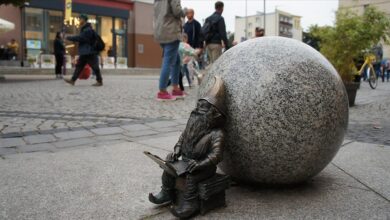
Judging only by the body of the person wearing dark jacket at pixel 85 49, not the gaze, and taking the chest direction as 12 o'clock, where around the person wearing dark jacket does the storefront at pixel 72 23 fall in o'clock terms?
The storefront is roughly at 3 o'clock from the person wearing dark jacket.

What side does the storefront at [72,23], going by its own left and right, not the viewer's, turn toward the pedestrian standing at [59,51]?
front

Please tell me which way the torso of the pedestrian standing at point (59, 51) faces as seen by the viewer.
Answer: to the viewer's right

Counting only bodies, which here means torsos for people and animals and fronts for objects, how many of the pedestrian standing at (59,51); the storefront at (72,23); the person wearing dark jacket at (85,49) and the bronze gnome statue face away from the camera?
1

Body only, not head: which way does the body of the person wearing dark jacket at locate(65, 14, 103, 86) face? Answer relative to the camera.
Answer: to the viewer's left

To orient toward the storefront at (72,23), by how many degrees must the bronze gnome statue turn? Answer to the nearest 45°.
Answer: approximately 135° to its right

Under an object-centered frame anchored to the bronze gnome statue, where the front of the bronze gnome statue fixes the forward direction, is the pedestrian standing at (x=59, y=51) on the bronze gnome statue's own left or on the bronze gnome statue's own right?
on the bronze gnome statue's own right

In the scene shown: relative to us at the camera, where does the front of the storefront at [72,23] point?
facing the viewer

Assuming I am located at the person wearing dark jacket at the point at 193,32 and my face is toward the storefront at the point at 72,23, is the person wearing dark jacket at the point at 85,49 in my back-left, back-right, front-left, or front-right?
front-left

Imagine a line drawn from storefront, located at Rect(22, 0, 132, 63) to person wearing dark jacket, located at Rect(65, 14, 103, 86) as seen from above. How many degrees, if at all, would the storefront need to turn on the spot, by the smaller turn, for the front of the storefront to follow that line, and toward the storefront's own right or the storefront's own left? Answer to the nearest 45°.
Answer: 0° — it already faces them
